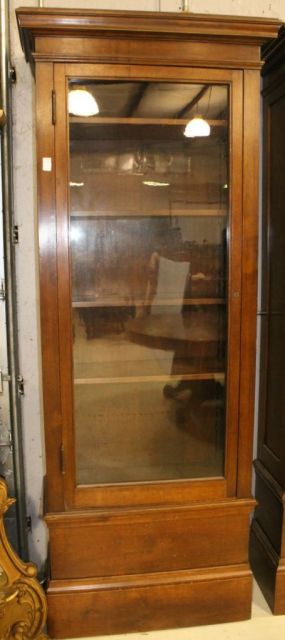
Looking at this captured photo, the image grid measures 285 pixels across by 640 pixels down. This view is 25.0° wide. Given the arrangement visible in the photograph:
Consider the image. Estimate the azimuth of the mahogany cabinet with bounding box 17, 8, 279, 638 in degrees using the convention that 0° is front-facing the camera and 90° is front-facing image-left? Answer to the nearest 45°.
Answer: approximately 0°
